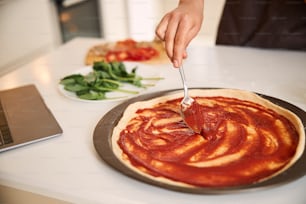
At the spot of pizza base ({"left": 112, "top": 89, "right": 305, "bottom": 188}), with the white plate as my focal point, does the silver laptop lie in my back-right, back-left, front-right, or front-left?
front-left

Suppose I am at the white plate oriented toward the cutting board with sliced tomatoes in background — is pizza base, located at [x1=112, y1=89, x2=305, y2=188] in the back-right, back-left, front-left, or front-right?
back-right

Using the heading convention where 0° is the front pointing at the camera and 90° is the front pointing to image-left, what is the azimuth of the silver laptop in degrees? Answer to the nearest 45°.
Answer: approximately 270°

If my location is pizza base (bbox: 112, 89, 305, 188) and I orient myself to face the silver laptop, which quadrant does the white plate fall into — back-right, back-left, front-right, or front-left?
front-right
